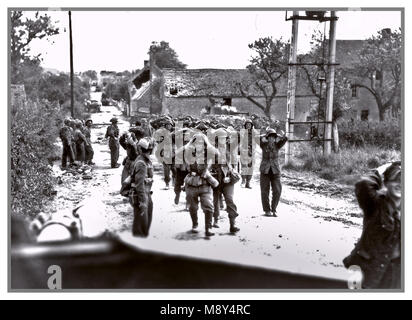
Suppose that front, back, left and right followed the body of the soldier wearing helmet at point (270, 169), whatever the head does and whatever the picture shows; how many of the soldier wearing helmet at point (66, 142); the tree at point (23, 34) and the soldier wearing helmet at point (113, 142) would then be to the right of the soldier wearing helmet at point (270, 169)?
3

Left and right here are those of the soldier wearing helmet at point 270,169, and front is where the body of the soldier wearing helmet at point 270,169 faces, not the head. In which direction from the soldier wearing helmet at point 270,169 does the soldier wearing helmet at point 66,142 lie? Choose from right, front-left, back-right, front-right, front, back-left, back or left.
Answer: right

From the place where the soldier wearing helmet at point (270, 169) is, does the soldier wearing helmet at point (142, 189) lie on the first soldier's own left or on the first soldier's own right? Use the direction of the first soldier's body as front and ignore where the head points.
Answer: on the first soldier's own right

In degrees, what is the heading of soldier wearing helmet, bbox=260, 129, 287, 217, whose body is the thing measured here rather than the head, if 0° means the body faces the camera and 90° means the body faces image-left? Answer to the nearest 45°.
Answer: approximately 0°

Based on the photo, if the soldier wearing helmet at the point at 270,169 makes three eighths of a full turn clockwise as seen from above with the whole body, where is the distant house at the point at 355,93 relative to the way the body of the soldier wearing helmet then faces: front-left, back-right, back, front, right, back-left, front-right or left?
right
